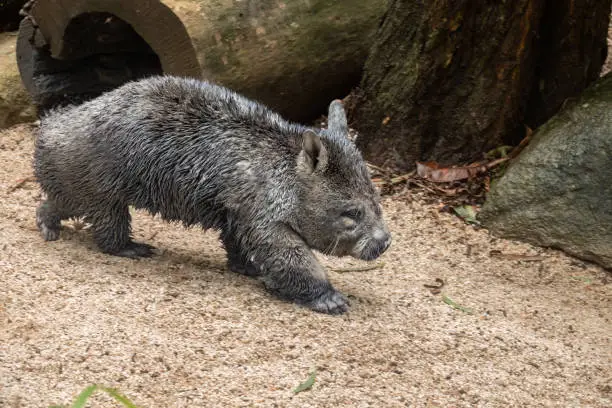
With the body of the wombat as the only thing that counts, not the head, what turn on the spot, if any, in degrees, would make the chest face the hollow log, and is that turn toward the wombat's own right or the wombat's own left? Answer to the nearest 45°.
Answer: approximately 135° to the wombat's own left

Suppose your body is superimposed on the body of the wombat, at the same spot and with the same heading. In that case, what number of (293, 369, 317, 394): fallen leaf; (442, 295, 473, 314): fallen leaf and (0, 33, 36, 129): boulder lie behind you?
1

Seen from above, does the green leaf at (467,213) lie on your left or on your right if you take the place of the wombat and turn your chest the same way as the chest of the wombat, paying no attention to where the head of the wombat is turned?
on your left

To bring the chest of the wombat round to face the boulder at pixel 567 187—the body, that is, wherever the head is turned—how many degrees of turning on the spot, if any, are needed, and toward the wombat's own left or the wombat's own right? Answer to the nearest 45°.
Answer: approximately 45° to the wombat's own left

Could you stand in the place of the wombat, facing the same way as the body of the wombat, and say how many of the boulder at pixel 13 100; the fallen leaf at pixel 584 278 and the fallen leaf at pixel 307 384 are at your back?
1

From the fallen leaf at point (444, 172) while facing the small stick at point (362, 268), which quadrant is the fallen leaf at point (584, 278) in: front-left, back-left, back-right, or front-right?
front-left

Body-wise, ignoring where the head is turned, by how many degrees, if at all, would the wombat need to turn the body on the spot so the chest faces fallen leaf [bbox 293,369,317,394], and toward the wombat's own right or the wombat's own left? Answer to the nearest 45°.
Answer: approximately 45° to the wombat's own right

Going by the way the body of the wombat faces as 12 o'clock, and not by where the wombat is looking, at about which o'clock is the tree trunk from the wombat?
The tree trunk is roughly at 9 o'clock from the wombat.

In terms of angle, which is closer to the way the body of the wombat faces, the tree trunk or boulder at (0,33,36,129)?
the tree trunk

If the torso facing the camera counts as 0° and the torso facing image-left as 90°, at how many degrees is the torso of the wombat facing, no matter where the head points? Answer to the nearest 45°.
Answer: approximately 315°

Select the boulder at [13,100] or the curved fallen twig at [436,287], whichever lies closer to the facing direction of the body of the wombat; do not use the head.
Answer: the curved fallen twig

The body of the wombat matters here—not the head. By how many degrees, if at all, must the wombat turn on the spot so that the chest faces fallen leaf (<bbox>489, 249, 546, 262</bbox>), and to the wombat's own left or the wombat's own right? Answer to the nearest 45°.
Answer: approximately 45° to the wombat's own left
